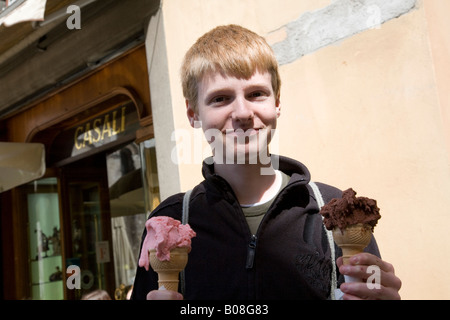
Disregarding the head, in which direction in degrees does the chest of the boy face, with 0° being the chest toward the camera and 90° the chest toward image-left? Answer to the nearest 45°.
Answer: approximately 0°

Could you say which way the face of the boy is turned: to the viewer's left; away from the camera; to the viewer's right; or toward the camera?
toward the camera
